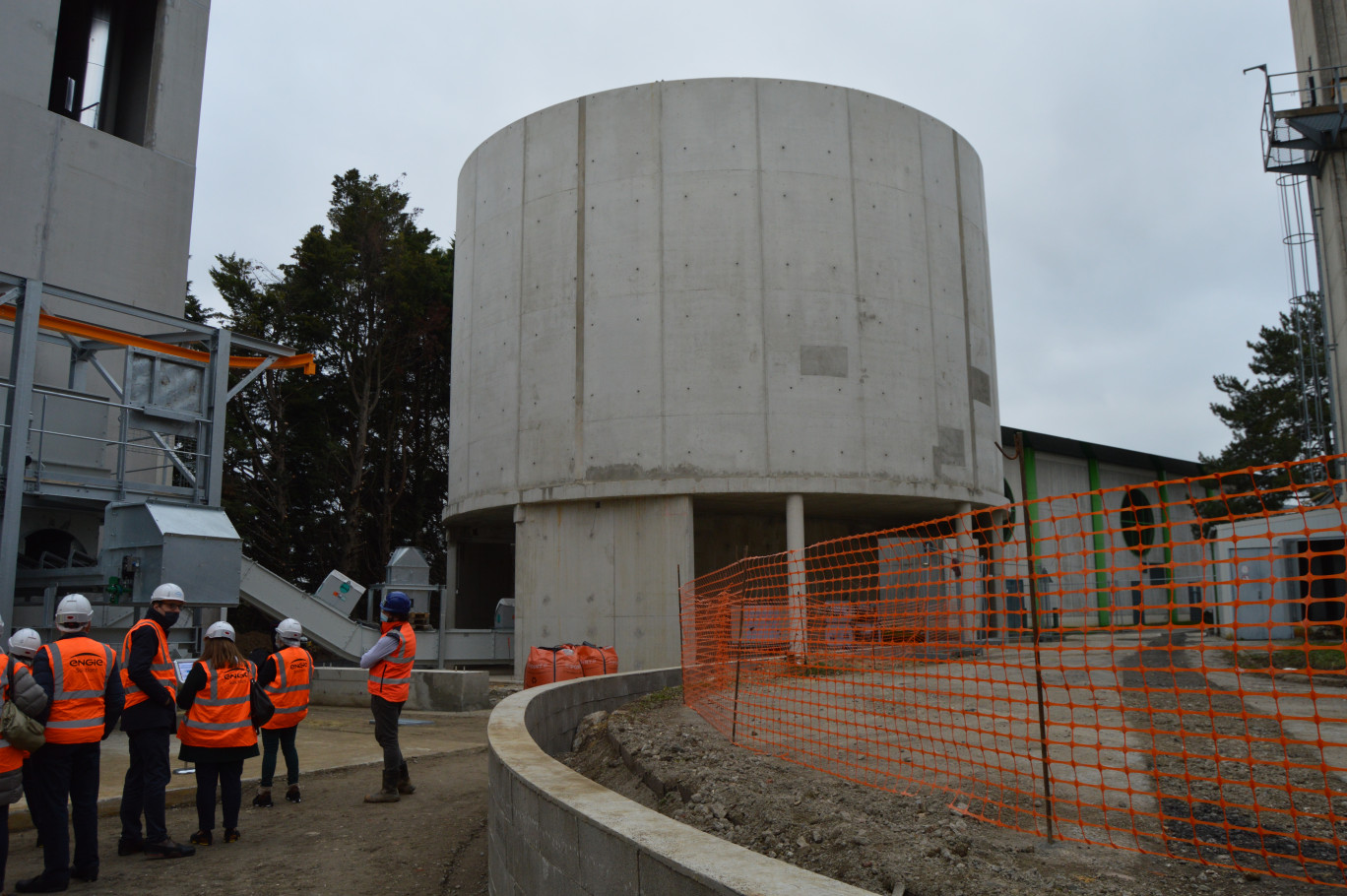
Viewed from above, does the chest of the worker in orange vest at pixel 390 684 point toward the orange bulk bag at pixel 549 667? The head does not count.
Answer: no

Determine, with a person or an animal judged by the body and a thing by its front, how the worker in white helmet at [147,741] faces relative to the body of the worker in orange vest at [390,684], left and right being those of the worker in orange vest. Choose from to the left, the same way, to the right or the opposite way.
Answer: the opposite way

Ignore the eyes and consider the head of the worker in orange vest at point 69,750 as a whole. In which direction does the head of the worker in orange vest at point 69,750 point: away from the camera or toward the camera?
away from the camera

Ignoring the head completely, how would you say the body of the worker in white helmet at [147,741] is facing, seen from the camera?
to the viewer's right

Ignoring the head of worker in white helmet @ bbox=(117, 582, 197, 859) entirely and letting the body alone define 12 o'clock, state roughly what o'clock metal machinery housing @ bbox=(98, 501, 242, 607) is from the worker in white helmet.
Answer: The metal machinery housing is roughly at 9 o'clock from the worker in white helmet.

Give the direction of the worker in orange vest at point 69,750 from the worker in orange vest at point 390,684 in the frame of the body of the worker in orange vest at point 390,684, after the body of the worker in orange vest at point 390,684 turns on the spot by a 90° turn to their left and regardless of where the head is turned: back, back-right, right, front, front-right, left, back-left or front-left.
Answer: front-right

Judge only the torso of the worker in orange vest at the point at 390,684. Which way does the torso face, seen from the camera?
to the viewer's left

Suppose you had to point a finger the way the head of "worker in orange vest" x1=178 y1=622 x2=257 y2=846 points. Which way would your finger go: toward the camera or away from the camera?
away from the camera

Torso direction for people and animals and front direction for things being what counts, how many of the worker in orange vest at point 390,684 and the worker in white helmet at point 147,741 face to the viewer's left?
1

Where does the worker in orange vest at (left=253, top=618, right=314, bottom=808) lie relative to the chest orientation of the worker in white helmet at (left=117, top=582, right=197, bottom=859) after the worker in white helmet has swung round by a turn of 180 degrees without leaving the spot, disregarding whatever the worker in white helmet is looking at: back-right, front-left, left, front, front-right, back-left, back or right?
back-right

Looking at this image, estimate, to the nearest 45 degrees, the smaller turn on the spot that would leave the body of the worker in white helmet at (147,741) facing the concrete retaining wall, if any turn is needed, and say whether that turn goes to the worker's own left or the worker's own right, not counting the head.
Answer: approximately 45° to the worker's own left

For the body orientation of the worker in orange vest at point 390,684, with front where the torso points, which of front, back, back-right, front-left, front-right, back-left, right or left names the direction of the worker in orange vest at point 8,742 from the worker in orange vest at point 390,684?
front-left

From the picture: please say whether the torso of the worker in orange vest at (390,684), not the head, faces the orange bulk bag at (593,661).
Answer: no

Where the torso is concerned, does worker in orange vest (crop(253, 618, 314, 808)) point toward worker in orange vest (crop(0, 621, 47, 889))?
no

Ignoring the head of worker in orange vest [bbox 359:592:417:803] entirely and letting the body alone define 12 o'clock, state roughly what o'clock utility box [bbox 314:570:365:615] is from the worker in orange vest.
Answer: The utility box is roughly at 3 o'clock from the worker in orange vest.

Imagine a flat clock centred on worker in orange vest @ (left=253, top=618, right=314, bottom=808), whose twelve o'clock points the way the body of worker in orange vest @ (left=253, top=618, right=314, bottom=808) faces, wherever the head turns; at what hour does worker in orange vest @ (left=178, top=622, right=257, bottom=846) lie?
worker in orange vest @ (left=178, top=622, right=257, bottom=846) is roughly at 8 o'clock from worker in orange vest @ (left=253, top=618, right=314, bottom=808).

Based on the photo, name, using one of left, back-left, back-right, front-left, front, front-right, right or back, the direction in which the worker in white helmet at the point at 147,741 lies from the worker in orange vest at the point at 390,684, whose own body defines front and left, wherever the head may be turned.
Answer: front-left

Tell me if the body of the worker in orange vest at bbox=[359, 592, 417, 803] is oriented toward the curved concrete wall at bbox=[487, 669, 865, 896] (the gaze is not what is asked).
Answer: no

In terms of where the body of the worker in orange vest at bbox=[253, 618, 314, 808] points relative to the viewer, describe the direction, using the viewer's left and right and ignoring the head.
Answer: facing away from the viewer and to the left of the viewer

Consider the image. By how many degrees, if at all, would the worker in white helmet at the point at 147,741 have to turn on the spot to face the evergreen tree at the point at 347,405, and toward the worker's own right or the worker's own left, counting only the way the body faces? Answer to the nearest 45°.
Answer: approximately 90° to the worker's own left
